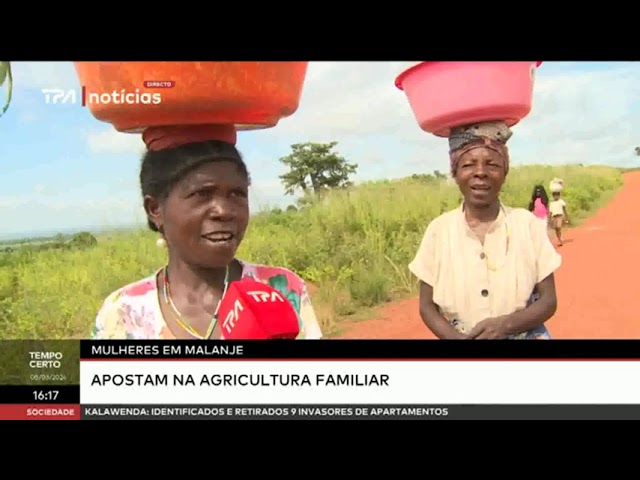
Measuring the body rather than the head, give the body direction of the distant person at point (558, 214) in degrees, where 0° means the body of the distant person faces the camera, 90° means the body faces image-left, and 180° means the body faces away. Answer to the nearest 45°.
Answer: approximately 0°

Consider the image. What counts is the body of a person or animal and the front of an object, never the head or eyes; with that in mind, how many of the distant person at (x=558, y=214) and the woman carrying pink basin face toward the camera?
2

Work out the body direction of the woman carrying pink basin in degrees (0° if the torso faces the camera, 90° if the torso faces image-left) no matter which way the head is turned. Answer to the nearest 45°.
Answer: approximately 0°
